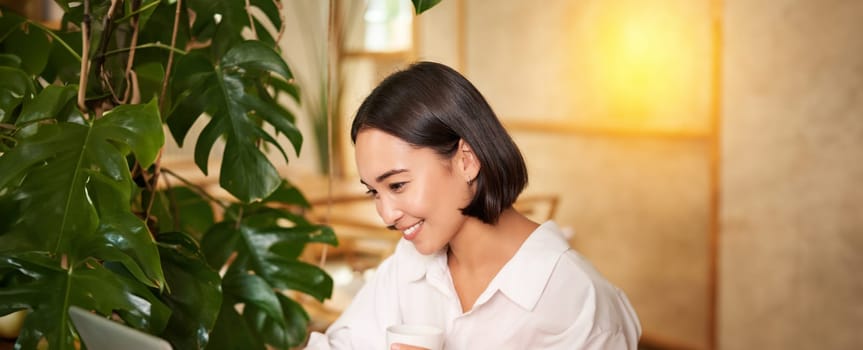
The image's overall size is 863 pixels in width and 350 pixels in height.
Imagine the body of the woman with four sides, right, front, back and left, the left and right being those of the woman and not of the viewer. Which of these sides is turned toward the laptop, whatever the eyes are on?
front

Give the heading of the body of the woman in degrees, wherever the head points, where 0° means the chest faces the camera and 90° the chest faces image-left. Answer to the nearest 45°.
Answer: approximately 45°

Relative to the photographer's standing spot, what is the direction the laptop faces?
facing away from the viewer and to the right of the viewer

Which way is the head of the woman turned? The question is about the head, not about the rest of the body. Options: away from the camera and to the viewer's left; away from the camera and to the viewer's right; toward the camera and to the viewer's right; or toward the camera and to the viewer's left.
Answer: toward the camera and to the viewer's left

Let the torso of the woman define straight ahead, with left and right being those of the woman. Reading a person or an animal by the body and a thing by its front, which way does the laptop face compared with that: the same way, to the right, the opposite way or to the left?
the opposite way

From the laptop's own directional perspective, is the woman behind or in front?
in front
